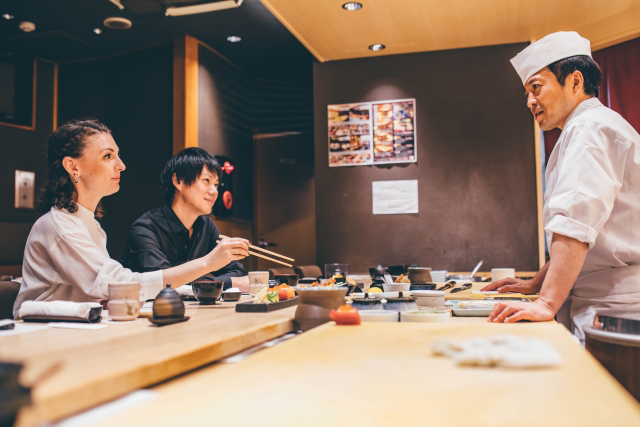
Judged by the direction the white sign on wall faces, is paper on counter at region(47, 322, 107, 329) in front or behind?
in front

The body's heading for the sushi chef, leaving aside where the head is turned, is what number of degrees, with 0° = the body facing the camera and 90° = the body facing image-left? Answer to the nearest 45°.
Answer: approximately 90°

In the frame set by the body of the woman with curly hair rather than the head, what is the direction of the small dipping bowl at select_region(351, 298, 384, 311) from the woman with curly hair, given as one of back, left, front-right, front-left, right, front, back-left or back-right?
front-right

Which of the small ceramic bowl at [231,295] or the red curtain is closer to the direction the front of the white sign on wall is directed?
the small ceramic bowl

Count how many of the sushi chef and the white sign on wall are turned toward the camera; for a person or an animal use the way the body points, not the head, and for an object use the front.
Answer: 1

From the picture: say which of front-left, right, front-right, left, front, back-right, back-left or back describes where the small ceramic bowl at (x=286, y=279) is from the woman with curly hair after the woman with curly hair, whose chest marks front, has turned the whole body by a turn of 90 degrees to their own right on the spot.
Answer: left

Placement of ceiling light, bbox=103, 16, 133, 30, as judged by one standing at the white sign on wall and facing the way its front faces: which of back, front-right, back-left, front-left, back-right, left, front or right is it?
right

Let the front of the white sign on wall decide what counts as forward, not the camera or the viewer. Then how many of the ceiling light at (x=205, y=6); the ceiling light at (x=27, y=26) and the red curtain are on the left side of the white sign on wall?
1

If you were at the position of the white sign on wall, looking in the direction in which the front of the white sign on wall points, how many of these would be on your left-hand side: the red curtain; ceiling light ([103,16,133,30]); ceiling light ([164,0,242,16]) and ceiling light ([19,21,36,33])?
1

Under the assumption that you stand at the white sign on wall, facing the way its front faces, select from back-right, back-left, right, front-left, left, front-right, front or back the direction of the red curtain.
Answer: left

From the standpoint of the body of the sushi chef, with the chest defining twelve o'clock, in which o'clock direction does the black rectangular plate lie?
The black rectangular plate is roughly at 11 o'clock from the sushi chef.

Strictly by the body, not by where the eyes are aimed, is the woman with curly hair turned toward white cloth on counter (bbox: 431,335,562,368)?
no

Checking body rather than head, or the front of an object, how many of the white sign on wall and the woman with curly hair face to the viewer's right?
1

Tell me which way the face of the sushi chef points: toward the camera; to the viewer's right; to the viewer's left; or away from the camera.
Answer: to the viewer's left

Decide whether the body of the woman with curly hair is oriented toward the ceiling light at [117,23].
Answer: no

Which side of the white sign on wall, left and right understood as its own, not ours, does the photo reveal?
front

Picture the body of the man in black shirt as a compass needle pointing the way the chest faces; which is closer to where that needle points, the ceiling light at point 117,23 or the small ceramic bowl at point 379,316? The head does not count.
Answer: the small ceramic bowl

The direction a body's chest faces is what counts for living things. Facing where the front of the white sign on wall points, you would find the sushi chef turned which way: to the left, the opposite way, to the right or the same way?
to the right

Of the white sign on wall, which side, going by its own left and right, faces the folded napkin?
front
